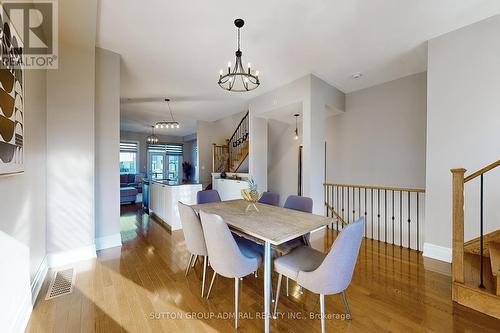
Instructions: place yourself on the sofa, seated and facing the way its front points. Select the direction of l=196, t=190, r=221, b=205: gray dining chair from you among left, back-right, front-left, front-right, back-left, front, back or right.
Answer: front

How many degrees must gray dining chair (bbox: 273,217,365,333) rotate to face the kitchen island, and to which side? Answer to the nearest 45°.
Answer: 0° — it already faces it

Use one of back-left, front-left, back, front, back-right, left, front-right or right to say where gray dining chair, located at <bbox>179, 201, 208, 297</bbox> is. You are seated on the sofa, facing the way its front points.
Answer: front

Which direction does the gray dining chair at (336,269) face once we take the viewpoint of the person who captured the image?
facing away from the viewer and to the left of the viewer

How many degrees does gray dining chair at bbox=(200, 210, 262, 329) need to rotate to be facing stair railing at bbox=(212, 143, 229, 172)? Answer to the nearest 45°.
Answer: approximately 45° to its left

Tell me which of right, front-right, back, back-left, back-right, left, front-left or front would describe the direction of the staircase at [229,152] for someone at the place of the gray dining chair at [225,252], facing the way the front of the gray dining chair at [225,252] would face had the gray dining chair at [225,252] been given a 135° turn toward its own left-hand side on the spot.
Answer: right

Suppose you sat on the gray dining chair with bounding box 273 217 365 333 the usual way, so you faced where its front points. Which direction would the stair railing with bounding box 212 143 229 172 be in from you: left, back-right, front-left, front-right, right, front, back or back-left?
front

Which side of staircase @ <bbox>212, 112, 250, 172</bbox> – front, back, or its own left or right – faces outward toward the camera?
left

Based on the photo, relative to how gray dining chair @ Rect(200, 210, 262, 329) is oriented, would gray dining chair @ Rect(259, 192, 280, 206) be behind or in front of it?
in front

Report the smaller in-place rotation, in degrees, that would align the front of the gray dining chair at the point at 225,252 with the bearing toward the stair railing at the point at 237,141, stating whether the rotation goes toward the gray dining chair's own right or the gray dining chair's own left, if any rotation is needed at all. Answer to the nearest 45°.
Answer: approximately 45° to the gray dining chair's own left

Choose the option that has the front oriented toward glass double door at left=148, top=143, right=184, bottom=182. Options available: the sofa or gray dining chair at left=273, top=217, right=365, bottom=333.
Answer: the gray dining chair

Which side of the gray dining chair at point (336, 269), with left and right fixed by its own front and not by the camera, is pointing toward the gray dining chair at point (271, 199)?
front

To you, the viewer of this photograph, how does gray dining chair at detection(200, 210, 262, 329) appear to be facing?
facing away from the viewer and to the right of the viewer
